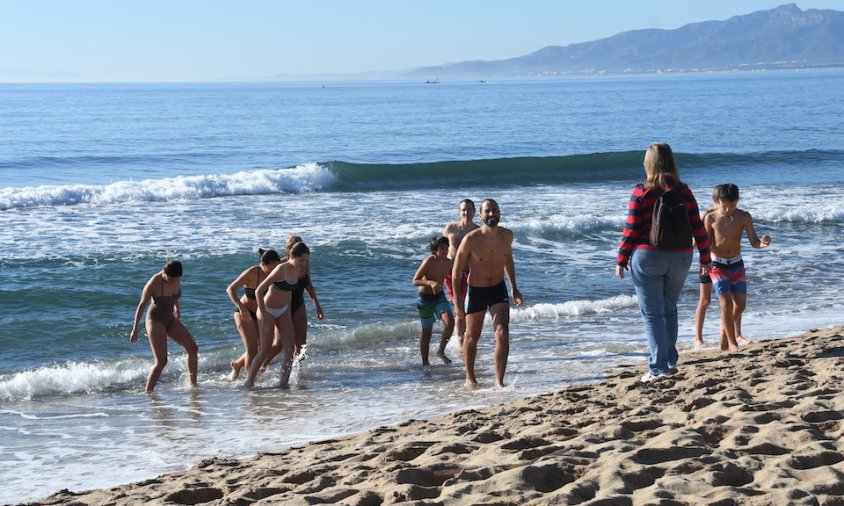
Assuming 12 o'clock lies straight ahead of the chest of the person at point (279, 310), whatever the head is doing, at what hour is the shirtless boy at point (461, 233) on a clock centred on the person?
The shirtless boy is roughly at 10 o'clock from the person.

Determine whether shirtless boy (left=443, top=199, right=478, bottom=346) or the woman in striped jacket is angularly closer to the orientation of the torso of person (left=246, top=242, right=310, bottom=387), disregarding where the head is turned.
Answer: the woman in striped jacket

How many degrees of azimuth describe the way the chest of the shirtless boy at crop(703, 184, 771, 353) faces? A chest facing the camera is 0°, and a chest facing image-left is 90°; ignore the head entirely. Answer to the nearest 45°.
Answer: approximately 0°

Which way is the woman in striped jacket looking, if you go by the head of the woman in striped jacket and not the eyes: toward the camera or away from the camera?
away from the camera

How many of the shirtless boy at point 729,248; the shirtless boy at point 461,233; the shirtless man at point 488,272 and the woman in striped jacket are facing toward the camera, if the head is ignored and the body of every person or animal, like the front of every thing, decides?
3

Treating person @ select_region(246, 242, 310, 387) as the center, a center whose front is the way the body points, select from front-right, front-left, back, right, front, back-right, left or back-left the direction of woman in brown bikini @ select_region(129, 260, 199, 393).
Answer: back-right

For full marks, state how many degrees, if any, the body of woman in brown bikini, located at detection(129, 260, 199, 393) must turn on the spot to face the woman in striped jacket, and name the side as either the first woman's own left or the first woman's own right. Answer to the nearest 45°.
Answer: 0° — they already face them

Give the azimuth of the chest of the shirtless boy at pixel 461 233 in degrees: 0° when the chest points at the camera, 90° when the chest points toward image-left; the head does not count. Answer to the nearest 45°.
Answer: approximately 0°

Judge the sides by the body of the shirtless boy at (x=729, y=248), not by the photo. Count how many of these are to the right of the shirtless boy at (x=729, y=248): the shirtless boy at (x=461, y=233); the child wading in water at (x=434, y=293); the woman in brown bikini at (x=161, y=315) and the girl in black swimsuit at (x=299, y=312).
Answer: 4

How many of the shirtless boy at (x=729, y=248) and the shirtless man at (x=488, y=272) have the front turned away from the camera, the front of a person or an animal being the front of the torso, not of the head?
0
